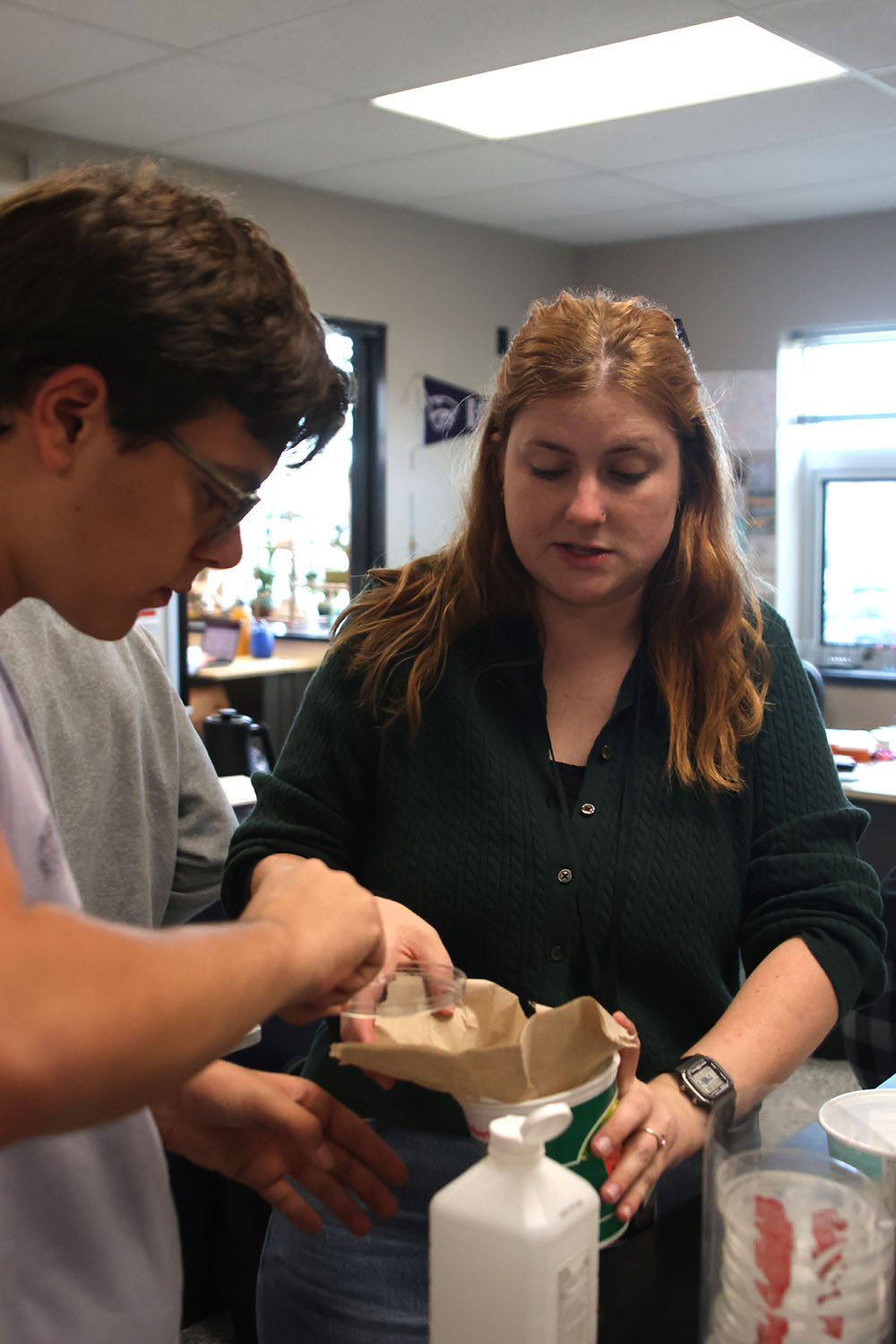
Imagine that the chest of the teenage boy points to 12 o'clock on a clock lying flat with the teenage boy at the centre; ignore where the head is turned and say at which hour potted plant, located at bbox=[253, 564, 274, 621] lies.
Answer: The potted plant is roughly at 9 o'clock from the teenage boy.

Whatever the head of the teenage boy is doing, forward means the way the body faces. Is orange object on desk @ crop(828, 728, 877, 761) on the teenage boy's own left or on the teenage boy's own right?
on the teenage boy's own left

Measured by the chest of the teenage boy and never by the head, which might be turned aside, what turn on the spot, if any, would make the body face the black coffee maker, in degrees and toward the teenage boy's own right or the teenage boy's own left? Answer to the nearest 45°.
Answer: approximately 90° to the teenage boy's own left

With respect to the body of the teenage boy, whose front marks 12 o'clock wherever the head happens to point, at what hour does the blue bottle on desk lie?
The blue bottle on desk is roughly at 9 o'clock from the teenage boy.

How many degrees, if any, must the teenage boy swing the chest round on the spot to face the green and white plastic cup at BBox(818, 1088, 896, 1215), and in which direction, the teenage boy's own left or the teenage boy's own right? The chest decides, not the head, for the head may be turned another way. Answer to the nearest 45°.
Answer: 0° — they already face it

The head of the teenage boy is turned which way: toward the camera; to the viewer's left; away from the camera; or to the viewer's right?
to the viewer's right

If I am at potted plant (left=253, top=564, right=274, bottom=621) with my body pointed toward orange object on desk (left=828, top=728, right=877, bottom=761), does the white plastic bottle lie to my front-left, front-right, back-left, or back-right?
front-right

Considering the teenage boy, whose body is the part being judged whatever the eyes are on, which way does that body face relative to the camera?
to the viewer's right
